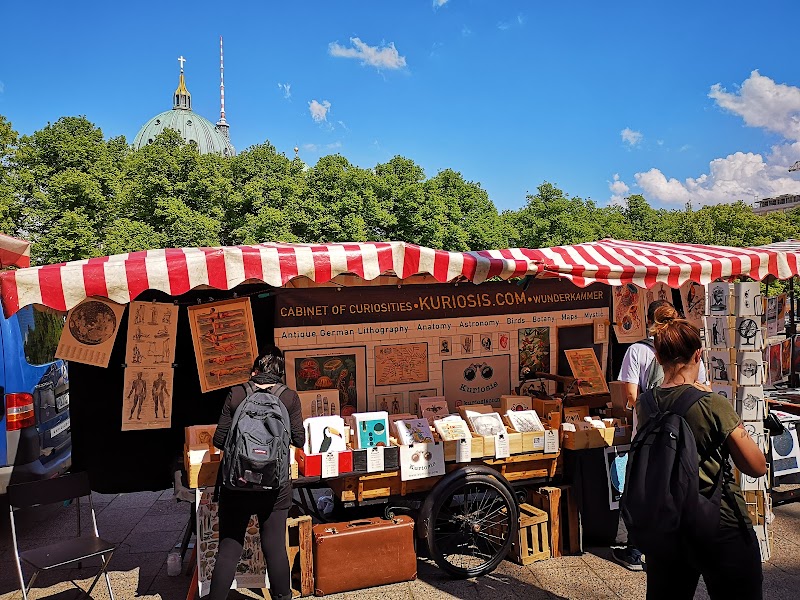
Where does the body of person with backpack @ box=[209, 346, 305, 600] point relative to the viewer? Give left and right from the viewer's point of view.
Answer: facing away from the viewer

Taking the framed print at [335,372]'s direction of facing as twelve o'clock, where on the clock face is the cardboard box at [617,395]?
The cardboard box is roughly at 9 o'clock from the framed print.

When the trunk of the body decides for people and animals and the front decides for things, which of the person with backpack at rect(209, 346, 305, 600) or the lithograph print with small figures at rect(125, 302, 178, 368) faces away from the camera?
the person with backpack

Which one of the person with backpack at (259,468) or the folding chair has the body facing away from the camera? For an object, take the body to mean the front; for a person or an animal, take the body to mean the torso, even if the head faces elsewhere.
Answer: the person with backpack
